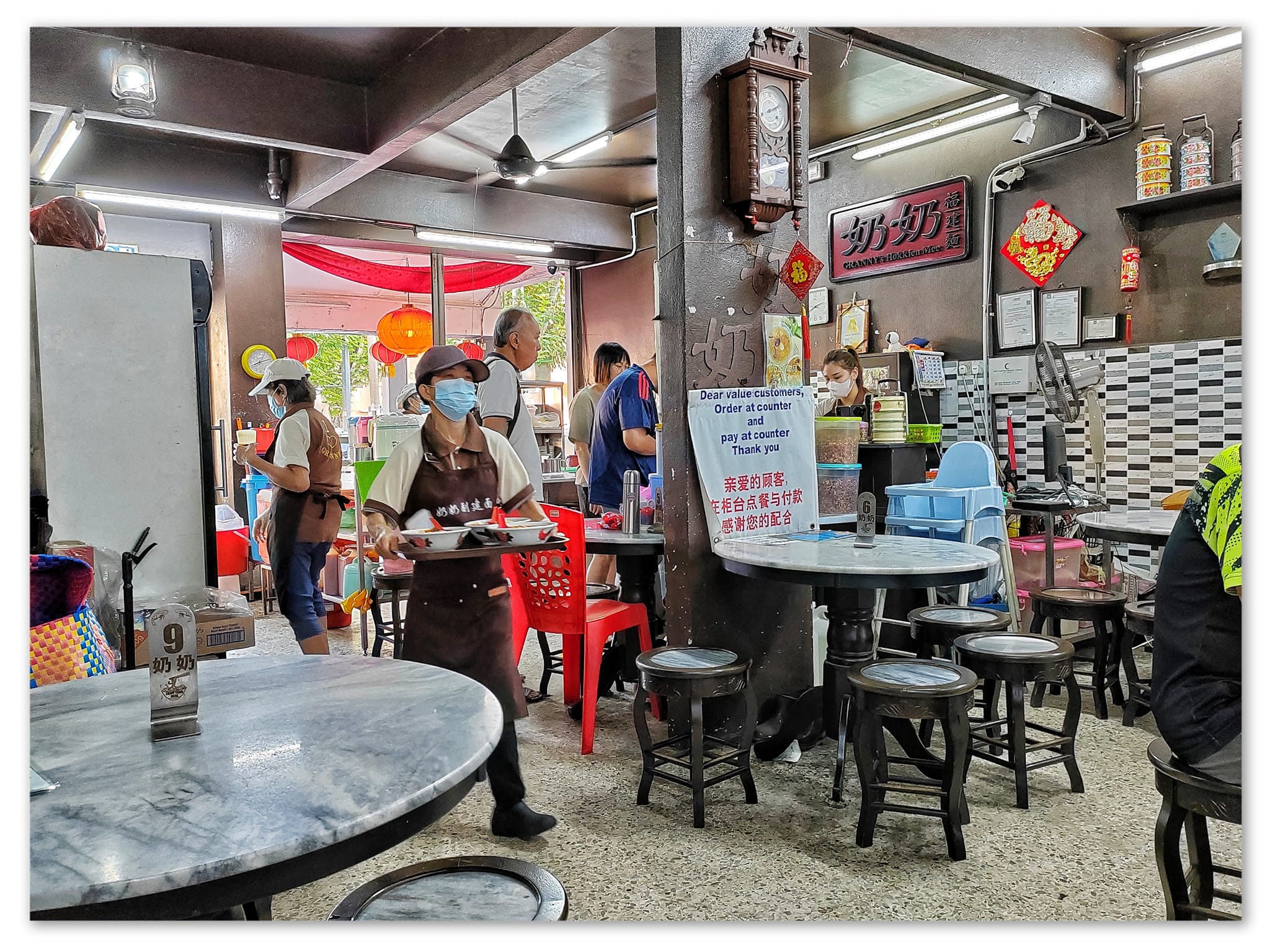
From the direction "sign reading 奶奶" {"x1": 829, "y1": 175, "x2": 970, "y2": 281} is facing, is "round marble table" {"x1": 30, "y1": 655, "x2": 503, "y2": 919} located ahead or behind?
ahead

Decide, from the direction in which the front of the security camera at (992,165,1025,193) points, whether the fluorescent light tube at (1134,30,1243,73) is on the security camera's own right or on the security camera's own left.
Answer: on the security camera's own left

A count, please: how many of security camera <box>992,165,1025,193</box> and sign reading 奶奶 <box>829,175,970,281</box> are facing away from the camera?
0

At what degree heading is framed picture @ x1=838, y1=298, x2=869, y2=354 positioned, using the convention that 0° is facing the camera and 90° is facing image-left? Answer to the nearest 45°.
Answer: approximately 45°

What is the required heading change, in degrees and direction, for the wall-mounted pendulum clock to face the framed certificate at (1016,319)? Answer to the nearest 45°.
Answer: approximately 90° to its left

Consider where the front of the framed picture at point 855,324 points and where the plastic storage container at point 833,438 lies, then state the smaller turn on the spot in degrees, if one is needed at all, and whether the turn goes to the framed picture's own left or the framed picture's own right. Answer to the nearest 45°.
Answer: approximately 45° to the framed picture's own left

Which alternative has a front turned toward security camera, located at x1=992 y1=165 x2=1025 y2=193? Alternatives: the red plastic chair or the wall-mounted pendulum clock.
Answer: the red plastic chair

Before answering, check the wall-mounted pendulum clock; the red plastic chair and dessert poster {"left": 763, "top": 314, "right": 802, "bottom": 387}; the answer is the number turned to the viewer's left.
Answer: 0

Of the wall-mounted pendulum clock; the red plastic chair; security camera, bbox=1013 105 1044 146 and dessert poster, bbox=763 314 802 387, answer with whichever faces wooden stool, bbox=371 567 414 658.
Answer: the security camera

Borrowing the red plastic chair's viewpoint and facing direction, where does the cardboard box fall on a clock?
The cardboard box is roughly at 6 o'clock from the red plastic chair.

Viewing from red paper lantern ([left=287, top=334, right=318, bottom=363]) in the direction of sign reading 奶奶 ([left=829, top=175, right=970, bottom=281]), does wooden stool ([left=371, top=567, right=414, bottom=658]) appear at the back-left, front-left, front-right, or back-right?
front-right

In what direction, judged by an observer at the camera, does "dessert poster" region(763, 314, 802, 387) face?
facing the viewer and to the right of the viewer

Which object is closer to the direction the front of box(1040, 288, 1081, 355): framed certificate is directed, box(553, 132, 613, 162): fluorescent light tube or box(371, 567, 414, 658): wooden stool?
the wooden stool

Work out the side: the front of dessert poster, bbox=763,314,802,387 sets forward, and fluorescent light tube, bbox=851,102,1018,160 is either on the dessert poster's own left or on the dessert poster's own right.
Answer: on the dessert poster's own left
